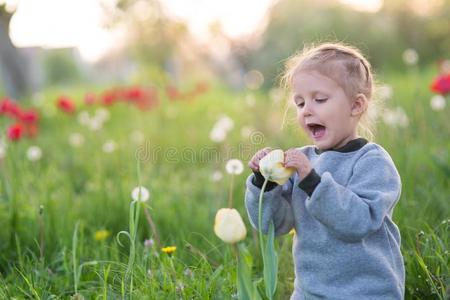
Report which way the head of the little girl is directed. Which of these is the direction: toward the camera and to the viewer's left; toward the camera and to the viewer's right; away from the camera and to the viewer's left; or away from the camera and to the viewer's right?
toward the camera and to the viewer's left

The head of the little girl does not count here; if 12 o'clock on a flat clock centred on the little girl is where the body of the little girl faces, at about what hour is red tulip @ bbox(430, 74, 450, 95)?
The red tulip is roughly at 5 o'clock from the little girl.

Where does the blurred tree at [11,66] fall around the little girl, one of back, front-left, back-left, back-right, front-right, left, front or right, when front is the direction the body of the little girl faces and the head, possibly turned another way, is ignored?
right

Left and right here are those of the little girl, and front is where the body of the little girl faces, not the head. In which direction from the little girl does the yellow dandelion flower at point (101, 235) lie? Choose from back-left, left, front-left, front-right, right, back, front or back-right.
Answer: right

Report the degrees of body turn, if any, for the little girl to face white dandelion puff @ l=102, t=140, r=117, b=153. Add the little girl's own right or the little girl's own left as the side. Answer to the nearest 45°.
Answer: approximately 90° to the little girl's own right

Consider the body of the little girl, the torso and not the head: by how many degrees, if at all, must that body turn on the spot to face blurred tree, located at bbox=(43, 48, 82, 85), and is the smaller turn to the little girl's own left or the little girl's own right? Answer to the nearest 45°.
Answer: approximately 90° to the little girl's own right

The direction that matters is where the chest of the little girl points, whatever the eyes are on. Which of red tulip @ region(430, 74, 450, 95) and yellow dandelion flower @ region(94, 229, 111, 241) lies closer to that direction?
the yellow dandelion flower

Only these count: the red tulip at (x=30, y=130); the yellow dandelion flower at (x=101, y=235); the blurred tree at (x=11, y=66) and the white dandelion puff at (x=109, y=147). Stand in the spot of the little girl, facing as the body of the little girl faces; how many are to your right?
4

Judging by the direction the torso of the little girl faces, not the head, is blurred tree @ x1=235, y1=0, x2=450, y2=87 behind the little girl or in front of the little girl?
behind

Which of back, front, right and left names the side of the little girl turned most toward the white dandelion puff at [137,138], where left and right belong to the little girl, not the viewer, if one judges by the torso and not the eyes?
right
